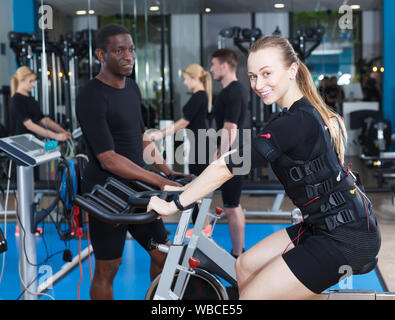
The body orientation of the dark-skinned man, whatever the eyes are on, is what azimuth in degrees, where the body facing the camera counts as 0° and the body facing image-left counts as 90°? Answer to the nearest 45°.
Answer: approximately 315°

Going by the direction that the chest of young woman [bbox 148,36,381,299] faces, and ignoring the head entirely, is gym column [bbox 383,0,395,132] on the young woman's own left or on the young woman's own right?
on the young woman's own right

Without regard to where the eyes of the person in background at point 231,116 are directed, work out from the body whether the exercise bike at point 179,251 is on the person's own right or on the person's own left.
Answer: on the person's own left

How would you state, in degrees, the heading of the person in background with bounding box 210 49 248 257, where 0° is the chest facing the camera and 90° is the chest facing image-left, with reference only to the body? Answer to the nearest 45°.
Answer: approximately 90°

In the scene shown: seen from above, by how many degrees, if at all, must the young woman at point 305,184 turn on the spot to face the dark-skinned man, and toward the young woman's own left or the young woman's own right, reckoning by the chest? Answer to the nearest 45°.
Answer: approximately 45° to the young woman's own right

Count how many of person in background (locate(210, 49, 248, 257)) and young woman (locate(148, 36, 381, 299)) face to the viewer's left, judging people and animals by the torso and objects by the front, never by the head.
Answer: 2

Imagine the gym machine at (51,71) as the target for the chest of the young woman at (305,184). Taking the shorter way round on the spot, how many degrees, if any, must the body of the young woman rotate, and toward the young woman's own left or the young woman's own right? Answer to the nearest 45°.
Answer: approximately 45° to the young woman's own right

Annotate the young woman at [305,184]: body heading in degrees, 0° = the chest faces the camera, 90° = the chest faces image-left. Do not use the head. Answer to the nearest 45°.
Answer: approximately 90°

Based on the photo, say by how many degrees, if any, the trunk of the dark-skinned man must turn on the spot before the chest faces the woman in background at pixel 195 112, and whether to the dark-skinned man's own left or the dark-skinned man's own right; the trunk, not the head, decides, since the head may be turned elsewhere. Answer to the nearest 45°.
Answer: approximately 135° to the dark-skinned man's own left

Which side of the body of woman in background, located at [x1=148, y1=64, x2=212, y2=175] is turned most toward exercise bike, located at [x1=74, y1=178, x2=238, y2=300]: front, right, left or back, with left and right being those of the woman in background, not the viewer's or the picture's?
left
